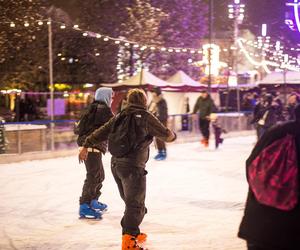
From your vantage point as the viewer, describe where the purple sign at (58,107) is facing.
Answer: facing the viewer

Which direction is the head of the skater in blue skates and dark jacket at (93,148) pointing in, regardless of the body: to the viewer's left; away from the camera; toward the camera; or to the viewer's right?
away from the camera

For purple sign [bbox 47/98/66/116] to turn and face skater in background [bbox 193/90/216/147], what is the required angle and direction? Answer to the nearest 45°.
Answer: approximately 90° to its left

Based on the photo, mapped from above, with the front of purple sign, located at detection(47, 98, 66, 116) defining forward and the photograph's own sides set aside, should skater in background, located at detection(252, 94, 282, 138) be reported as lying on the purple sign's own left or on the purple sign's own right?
on the purple sign's own left

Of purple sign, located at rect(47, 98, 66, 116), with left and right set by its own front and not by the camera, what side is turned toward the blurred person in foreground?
front

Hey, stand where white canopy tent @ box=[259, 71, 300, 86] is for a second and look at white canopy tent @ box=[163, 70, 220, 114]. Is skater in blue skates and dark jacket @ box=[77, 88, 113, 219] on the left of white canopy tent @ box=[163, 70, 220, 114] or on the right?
left

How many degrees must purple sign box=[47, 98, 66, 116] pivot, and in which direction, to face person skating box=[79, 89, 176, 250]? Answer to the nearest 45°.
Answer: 0° — it already faces them

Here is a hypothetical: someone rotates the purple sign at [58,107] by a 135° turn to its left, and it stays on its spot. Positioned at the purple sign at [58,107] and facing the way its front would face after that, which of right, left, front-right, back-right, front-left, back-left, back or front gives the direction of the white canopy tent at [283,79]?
front

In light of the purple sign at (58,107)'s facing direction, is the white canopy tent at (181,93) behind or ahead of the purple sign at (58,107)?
behind

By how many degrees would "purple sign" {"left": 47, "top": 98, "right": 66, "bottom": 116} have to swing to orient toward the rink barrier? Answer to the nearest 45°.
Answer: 0° — it already faces it

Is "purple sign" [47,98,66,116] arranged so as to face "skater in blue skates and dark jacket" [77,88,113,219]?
yes
